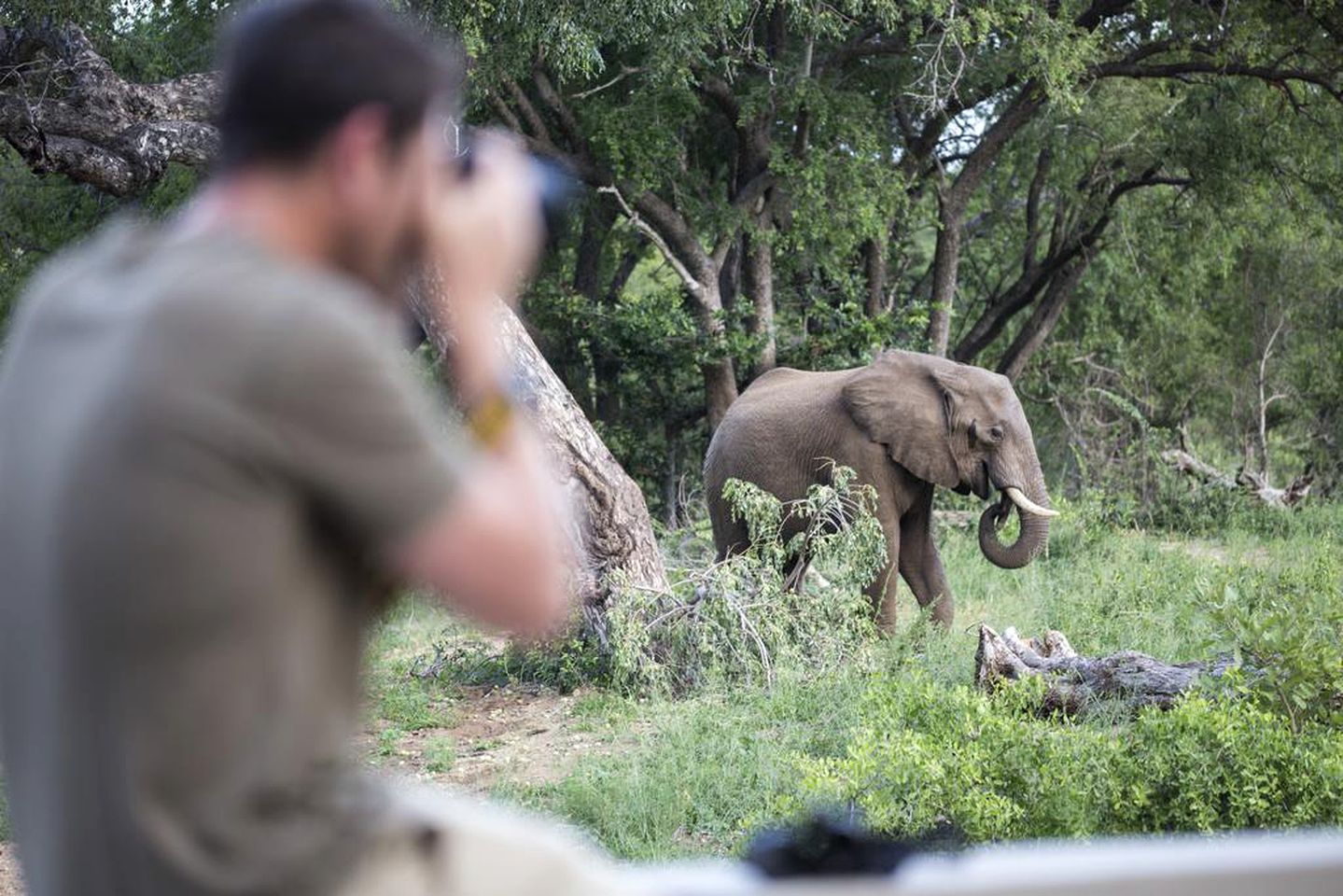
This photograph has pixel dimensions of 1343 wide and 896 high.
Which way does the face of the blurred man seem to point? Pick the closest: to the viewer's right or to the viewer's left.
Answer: to the viewer's right

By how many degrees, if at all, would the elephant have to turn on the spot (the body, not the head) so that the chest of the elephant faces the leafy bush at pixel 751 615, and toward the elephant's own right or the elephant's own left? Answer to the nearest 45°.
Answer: approximately 135° to the elephant's own right

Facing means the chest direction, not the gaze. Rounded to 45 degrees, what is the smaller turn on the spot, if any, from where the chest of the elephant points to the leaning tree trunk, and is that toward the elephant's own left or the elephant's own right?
approximately 135° to the elephant's own right

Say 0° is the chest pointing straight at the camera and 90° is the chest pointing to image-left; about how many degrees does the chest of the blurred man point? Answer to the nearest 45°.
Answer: approximately 225°

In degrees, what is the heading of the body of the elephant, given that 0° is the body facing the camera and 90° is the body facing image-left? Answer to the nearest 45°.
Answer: approximately 270°

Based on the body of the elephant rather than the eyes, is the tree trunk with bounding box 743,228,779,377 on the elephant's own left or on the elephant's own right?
on the elephant's own left

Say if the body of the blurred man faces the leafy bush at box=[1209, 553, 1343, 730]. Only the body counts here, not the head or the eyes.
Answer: yes
